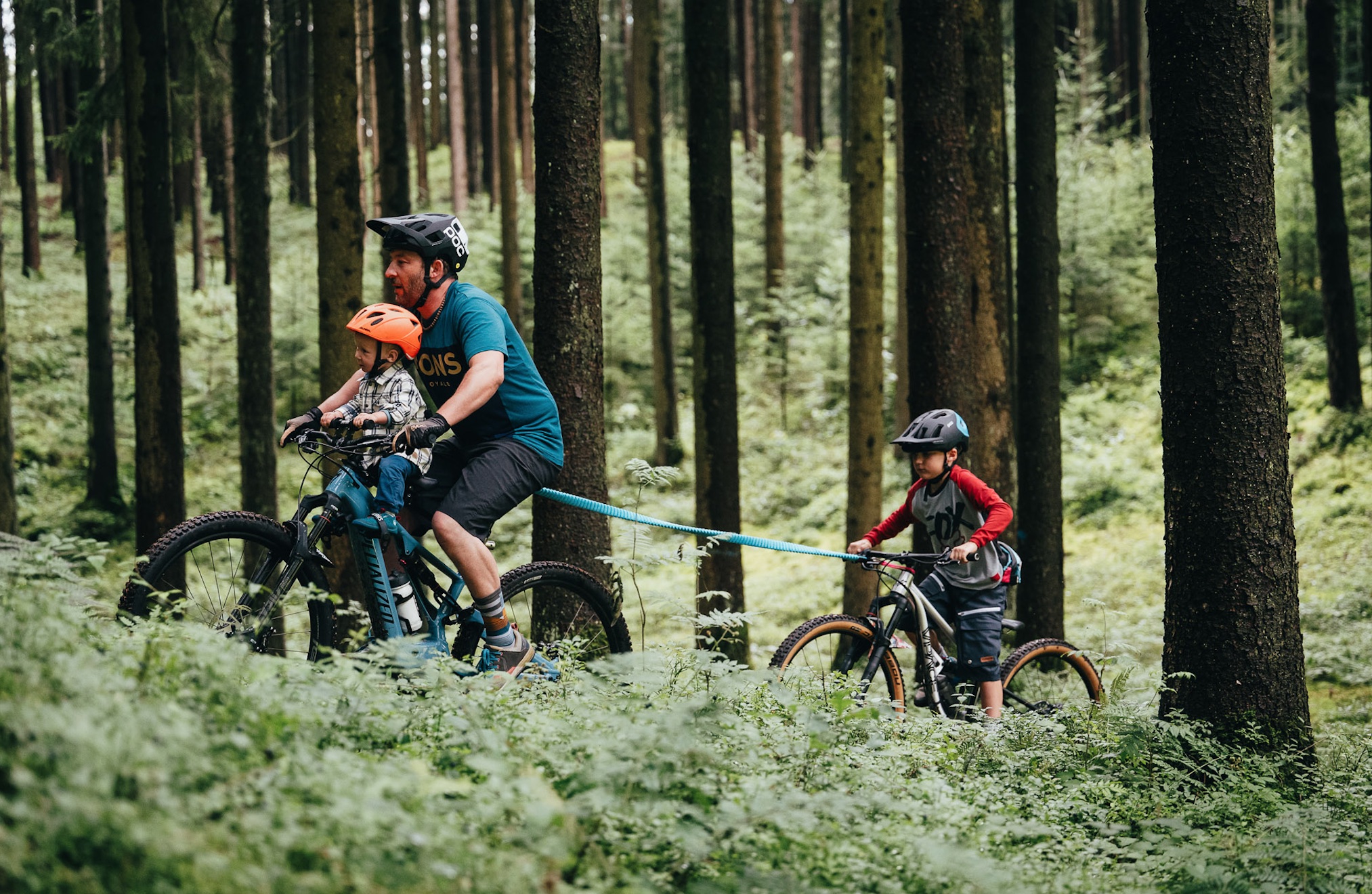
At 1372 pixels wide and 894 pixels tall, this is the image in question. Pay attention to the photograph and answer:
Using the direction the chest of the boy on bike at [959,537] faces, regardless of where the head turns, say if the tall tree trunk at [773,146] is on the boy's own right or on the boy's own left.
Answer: on the boy's own right

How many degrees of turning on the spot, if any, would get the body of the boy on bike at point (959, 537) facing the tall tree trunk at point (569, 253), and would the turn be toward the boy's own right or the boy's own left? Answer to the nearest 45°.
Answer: approximately 45° to the boy's own right

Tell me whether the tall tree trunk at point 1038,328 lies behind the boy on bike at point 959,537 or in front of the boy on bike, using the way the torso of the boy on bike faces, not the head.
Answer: behind

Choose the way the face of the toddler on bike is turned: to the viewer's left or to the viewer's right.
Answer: to the viewer's left

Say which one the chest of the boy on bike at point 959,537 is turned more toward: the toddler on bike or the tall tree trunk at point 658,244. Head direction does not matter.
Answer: the toddler on bike

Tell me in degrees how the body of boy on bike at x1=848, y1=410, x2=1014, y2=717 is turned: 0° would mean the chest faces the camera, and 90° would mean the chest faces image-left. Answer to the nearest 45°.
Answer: approximately 45°

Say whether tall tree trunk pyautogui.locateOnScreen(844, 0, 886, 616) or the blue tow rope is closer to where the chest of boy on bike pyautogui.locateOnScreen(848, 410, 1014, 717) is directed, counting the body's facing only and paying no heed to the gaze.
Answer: the blue tow rope

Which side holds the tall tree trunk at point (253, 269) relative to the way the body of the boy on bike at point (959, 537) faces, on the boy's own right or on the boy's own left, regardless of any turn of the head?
on the boy's own right

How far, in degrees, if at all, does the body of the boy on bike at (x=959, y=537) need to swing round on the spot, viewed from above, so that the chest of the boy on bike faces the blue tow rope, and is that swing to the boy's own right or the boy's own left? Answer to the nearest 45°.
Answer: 0° — they already face it
